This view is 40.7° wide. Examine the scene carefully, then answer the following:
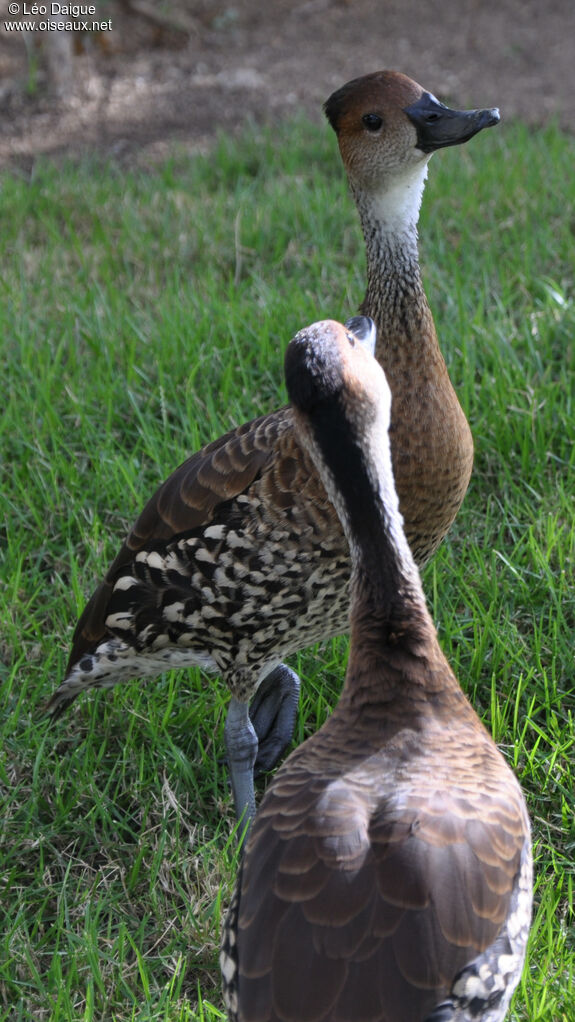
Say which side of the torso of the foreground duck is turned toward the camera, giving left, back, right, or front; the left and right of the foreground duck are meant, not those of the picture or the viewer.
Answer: back

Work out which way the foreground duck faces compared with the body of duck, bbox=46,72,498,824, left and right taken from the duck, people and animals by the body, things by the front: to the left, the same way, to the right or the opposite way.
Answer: to the left

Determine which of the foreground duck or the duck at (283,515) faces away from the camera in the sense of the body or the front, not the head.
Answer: the foreground duck

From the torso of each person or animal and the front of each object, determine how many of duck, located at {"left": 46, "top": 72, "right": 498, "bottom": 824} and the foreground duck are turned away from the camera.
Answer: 1

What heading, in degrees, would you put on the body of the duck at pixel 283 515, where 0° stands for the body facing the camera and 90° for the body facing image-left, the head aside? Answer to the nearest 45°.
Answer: approximately 270°
